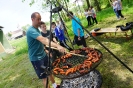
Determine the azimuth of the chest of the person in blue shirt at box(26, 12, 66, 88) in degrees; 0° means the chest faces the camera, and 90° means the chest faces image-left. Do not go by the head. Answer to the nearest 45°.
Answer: approximately 270°
